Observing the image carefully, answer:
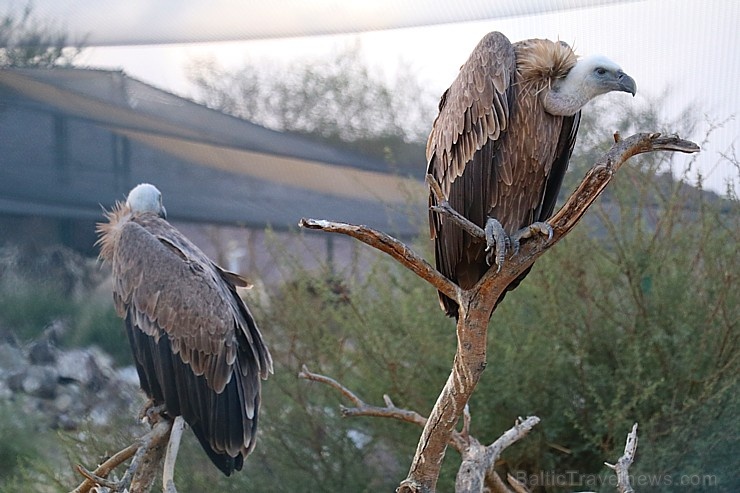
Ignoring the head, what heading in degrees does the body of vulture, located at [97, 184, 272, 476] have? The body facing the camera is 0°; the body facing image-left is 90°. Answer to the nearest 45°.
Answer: approximately 135°

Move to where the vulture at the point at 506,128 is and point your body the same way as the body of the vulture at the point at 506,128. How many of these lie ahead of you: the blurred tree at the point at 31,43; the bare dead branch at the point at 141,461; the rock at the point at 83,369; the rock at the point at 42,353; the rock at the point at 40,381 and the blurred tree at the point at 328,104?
0

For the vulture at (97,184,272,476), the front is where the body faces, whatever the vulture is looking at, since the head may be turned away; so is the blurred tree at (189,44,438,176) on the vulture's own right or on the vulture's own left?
on the vulture's own right

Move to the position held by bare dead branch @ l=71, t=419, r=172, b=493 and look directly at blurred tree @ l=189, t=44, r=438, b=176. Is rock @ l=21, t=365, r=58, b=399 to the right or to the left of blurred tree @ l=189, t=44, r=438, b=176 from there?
left

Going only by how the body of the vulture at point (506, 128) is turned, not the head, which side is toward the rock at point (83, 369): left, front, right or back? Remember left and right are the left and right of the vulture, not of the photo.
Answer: back

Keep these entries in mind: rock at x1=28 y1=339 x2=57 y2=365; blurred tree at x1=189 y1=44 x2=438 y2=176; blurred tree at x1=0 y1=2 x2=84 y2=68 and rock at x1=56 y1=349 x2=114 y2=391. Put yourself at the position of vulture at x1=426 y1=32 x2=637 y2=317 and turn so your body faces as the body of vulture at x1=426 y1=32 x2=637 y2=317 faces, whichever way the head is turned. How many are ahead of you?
0

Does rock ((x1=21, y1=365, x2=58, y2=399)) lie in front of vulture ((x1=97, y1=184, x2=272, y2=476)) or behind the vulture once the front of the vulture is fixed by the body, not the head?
in front

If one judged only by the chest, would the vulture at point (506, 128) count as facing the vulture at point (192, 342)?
no

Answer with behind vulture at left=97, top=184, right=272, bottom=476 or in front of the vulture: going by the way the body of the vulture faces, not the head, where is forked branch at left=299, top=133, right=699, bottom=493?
behind
